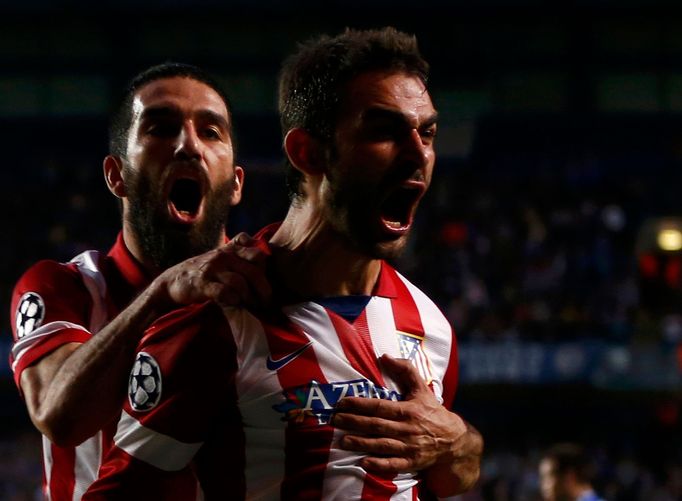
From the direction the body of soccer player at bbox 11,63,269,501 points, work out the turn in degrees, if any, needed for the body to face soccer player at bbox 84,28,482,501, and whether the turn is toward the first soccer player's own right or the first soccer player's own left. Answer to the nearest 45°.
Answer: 0° — they already face them

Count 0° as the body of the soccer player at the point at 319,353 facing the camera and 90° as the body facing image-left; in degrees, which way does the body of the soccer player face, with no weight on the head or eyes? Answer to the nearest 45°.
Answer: approximately 315°

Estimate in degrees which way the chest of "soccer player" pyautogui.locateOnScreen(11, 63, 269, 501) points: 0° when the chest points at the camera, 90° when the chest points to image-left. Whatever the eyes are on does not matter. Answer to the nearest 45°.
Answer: approximately 315°

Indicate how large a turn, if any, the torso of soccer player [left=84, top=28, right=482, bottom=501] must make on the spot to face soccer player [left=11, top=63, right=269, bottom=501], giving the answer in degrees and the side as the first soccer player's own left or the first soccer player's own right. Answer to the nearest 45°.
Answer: approximately 180°

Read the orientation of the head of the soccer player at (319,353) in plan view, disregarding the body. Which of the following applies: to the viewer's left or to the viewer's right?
to the viewer's right
